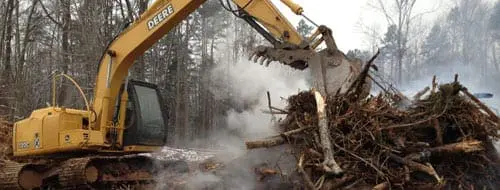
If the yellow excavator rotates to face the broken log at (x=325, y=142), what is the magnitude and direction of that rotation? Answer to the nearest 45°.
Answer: approximately 45° to its right

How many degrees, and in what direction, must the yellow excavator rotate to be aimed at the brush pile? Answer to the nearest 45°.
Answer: approximately 45° to its right

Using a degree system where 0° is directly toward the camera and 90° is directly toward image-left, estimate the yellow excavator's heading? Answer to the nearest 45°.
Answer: approximately 270°
